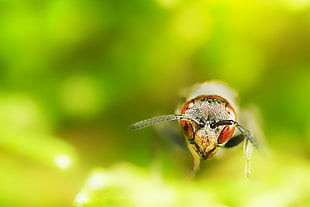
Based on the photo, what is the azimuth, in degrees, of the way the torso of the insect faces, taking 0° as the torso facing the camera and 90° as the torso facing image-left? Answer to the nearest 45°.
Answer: approximately 0°
